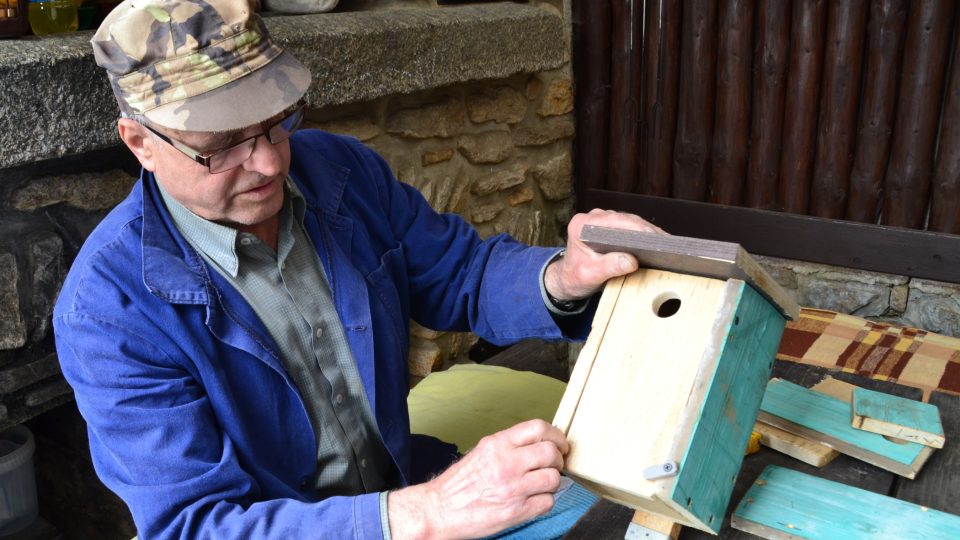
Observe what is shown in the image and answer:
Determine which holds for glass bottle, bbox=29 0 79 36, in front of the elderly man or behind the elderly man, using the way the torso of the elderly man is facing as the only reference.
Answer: behind

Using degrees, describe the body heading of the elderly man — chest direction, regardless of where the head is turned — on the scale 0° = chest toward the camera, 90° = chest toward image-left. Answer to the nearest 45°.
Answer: approximately 315°

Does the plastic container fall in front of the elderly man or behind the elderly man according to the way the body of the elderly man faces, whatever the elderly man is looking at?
behind

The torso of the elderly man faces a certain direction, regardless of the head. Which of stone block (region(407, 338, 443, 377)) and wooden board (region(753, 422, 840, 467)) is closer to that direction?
the wooden board

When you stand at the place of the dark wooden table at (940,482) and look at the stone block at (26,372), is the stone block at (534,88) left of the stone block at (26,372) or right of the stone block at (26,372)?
right
